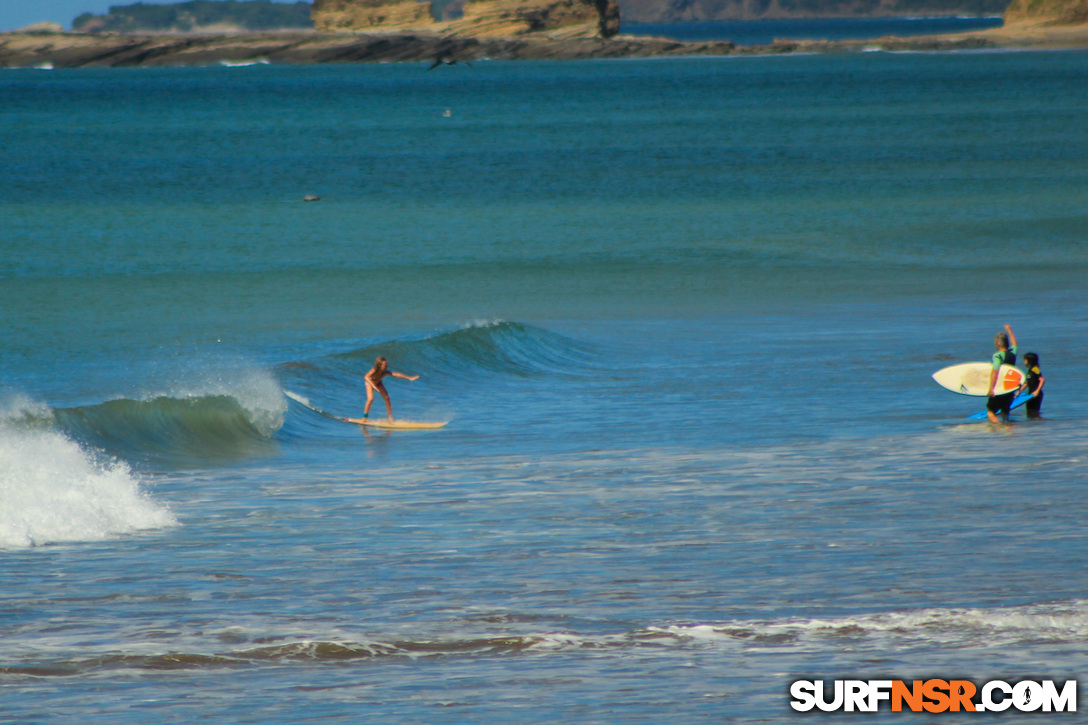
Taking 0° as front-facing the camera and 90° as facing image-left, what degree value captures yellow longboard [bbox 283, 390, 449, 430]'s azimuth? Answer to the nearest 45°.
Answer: approximately 270°
